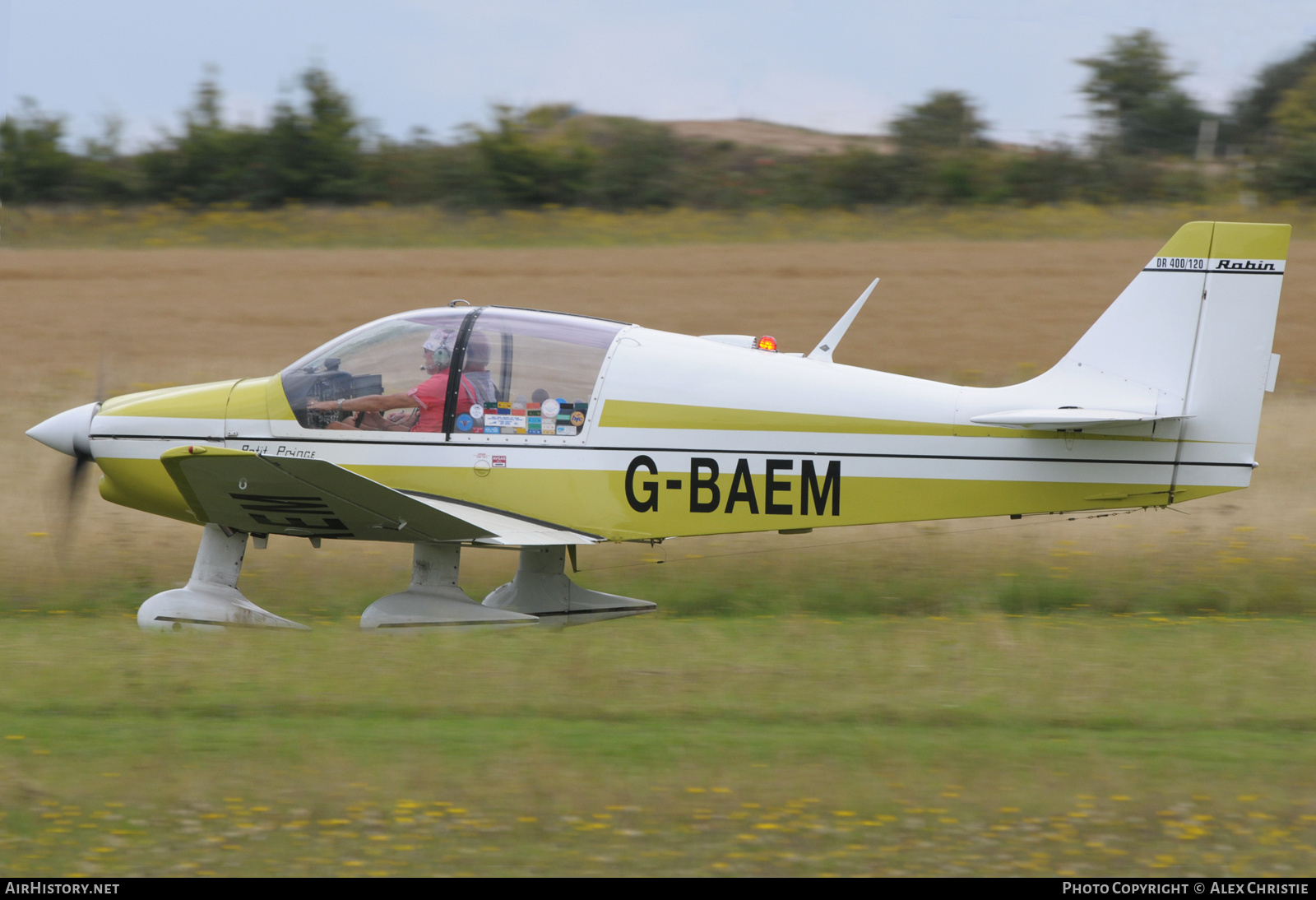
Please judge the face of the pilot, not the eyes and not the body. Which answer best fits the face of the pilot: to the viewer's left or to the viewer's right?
to the viewer's left

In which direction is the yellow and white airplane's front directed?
to the viewer's left

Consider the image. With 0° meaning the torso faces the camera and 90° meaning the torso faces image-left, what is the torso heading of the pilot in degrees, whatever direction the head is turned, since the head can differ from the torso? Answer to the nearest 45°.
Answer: approximately 90°
